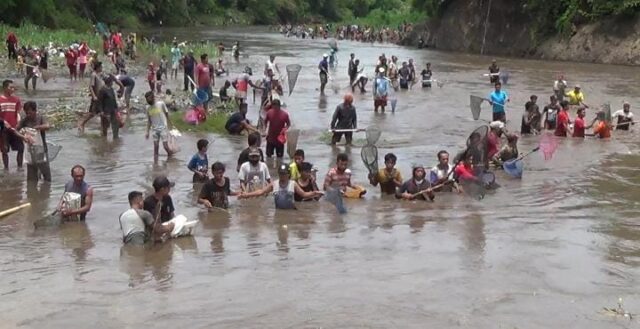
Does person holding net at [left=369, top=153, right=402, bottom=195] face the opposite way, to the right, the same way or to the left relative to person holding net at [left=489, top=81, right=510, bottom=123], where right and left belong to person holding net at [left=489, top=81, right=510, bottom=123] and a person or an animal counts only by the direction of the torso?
the same way

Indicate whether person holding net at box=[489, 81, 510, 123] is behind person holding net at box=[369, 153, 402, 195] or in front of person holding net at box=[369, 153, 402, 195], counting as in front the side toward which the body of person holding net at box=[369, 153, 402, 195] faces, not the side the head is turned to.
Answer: behind

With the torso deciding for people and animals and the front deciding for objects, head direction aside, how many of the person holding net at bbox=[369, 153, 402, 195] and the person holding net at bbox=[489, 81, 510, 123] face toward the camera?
2

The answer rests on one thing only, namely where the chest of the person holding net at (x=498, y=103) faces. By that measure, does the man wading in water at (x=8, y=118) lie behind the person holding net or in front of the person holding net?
in front

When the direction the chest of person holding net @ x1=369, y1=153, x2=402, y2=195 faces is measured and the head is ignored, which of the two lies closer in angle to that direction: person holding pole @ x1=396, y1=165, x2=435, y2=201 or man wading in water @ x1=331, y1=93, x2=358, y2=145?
the person holding pole

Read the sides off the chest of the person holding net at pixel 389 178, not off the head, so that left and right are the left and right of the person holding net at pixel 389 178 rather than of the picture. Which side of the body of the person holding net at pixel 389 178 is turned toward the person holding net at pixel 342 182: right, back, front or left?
right

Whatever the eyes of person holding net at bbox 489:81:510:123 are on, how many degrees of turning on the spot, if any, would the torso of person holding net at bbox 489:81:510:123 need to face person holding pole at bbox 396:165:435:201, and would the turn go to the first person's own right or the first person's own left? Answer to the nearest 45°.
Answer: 0° — they already face them

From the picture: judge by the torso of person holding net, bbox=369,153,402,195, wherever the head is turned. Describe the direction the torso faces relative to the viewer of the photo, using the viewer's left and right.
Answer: facing the viewer

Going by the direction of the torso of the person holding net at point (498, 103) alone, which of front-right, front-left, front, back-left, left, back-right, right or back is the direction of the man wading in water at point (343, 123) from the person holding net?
front-right

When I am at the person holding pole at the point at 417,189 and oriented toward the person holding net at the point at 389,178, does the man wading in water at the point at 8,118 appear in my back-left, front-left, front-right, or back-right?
front-left

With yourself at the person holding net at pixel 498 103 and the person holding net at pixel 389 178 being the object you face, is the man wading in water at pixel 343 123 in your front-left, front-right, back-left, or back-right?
front-right

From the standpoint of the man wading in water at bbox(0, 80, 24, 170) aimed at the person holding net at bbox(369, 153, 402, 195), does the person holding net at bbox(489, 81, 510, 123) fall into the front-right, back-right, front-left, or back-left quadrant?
front-left

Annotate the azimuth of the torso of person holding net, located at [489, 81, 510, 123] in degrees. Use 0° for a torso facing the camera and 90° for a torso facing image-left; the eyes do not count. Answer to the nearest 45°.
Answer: approximately 0°
